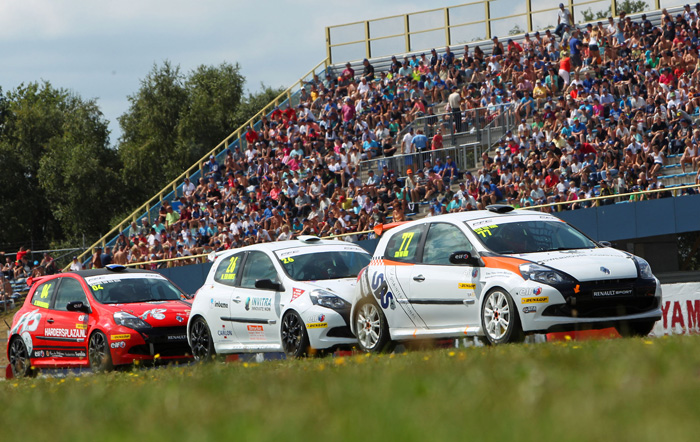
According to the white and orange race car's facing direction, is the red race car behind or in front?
behind

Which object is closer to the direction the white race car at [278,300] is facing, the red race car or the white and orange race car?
the white and orange race car

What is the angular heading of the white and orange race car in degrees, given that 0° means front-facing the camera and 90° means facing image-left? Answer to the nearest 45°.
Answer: approximately 315°

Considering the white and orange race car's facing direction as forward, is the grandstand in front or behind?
behind

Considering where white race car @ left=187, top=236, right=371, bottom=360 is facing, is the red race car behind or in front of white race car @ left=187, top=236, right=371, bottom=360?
behind

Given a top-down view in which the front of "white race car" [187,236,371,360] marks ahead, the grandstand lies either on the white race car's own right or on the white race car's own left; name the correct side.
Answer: on the white race car's own left

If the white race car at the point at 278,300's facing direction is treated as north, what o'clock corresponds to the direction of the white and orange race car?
The white and orange race car is roughly at 12 o'clock from the white race car.

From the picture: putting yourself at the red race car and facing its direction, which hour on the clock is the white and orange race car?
The white and orange race car is roughly at 12 o'clock from the red race car.

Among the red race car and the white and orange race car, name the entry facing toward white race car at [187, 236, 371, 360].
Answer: the red race car

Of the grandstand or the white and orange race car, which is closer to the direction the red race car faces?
the white and orange race car
